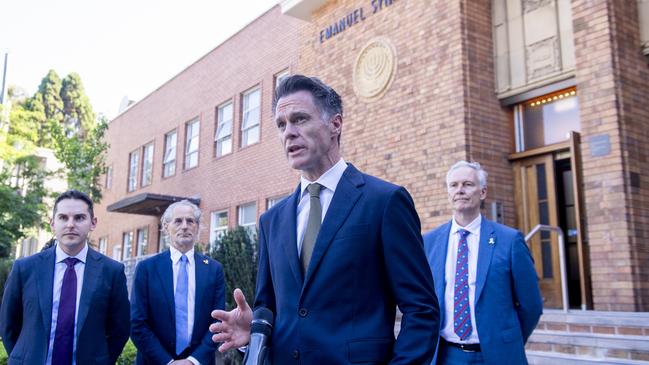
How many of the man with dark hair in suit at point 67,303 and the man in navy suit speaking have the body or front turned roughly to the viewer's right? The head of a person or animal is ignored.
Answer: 0

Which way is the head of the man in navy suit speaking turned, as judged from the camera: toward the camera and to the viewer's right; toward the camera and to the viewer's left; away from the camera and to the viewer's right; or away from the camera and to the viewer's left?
toward the camera and to the viewer's left

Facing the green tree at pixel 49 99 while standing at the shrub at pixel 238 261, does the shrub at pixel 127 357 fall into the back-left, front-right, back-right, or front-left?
back-left

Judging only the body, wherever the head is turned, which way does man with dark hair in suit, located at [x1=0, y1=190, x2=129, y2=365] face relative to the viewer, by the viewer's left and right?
facing the viewer

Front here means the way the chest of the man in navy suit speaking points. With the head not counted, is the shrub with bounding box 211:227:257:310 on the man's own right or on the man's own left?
on the man's own right

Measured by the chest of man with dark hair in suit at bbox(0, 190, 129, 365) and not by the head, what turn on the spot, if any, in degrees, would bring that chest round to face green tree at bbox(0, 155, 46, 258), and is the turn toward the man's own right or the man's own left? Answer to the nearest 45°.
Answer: approximately 180°

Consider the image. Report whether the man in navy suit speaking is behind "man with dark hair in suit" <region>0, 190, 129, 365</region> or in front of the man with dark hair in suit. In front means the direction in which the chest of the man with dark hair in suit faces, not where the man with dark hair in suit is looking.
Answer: in front

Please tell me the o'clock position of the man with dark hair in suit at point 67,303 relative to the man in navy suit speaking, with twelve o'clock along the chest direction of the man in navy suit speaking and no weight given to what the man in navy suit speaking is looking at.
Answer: The man with dark hair in suit is roughly at 3 o'clock from the man in navy suit speaking.

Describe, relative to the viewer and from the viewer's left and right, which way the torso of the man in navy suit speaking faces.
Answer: facing the viewer and to the left of the viewer

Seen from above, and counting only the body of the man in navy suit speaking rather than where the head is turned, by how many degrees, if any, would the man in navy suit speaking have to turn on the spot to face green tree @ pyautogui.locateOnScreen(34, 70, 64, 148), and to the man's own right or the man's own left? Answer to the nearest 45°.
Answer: approximately 90° to the man's own right

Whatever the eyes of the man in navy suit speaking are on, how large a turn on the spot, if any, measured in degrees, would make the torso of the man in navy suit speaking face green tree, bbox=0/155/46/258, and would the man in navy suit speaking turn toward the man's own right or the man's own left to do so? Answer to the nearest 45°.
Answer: approximately 90° to the man's own right

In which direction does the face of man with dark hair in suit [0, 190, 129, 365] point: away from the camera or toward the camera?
toward the camera

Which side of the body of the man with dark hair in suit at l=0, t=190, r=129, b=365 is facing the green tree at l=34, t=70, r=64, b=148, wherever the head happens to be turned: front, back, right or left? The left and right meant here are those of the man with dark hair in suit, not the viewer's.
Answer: back
